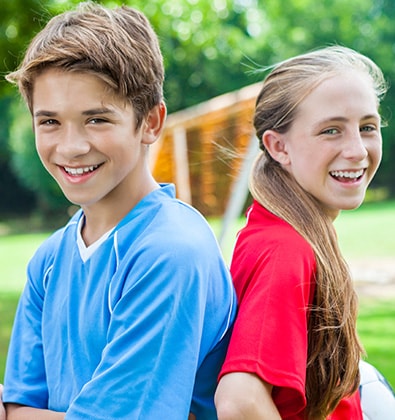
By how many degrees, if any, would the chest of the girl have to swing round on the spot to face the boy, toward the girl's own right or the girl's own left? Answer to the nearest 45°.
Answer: approximately 135° to the girl's own right

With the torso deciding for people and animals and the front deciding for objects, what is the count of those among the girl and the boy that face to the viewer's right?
1

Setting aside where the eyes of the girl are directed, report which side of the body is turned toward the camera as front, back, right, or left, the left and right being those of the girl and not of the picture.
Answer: right

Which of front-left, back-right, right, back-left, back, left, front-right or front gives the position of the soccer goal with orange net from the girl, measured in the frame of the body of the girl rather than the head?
left

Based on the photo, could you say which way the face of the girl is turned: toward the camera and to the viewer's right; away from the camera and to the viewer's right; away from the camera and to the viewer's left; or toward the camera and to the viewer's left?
toward the camera and to the viewer's right

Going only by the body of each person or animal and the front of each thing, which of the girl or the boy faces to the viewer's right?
the girl
